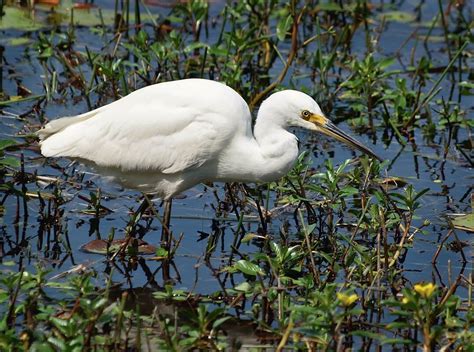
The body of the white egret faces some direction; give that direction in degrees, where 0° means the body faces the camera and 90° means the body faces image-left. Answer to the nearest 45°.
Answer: approximately 270°
